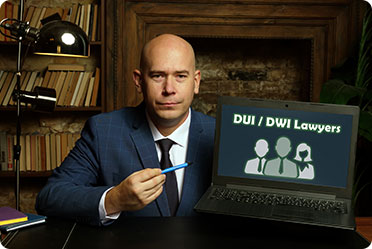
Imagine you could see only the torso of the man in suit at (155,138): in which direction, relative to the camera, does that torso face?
toward the camera

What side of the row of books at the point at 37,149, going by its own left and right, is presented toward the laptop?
front

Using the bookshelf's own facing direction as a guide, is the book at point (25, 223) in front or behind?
in front

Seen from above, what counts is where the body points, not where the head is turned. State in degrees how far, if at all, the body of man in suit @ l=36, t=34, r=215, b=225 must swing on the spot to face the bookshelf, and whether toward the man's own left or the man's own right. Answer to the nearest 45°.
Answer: approximately 180°

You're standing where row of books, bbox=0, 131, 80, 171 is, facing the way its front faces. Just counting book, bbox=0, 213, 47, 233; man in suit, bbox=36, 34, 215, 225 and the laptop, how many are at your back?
0

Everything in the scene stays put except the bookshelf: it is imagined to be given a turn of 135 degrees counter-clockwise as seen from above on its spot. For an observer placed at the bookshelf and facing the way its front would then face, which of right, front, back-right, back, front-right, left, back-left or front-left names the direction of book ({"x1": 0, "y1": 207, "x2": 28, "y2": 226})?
back-right

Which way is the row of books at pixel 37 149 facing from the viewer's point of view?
toward the camera

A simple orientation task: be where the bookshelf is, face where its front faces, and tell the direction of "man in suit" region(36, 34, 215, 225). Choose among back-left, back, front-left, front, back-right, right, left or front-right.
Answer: front

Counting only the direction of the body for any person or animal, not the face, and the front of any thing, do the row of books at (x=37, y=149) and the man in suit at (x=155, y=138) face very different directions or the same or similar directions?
same or similar directions

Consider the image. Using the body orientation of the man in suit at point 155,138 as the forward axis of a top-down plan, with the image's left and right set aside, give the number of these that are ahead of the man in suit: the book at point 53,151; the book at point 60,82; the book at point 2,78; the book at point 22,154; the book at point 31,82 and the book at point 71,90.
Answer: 0

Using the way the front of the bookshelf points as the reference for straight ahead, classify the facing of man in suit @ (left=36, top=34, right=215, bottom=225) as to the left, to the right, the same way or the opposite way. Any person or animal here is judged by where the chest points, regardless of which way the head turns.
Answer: the same way

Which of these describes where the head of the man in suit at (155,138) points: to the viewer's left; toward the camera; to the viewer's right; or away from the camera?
toward the camera

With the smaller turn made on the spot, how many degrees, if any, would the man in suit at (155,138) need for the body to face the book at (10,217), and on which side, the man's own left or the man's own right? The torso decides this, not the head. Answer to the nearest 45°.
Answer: approximately 45° to the man's own right

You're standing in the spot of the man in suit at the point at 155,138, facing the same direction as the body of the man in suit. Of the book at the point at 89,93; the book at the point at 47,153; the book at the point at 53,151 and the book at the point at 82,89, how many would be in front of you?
0

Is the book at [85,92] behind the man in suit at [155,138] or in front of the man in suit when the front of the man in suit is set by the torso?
behind
